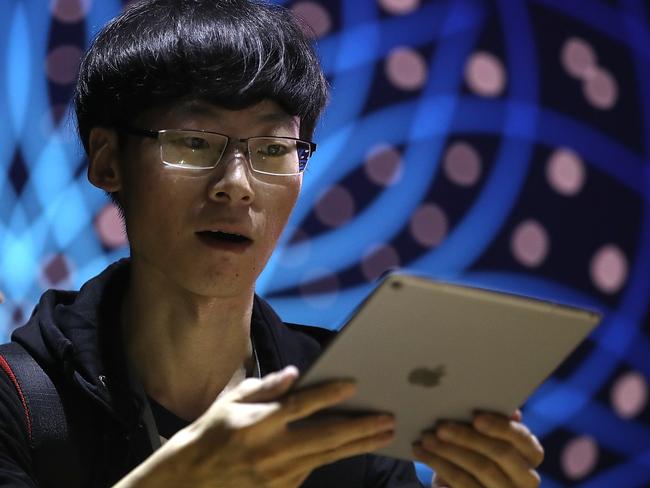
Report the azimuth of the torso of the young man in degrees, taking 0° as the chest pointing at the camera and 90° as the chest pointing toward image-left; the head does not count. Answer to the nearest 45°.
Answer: approximately 315°
